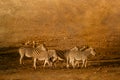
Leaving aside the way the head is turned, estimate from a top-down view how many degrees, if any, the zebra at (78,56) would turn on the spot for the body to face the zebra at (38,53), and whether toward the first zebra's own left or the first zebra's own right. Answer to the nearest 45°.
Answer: approximately 180°

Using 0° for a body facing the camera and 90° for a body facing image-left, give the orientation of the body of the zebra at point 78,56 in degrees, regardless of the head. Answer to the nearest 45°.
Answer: approximately 270°
